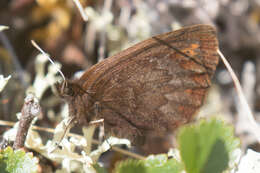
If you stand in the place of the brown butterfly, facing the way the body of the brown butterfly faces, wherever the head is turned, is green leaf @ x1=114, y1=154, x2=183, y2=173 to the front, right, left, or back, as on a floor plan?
left

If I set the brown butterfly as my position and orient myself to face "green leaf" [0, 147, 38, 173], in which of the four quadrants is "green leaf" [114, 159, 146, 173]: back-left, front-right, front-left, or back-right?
front-left

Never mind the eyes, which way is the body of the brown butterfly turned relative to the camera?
to the viewer's left

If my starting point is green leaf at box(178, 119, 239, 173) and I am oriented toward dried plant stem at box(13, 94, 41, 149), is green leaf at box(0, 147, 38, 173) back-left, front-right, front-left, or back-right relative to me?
front-left

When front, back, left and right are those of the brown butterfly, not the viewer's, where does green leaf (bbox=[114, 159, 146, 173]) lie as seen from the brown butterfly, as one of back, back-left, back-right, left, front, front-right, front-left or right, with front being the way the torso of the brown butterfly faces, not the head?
left

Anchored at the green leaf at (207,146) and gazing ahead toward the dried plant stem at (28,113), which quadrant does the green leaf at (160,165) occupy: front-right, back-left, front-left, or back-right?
front-left

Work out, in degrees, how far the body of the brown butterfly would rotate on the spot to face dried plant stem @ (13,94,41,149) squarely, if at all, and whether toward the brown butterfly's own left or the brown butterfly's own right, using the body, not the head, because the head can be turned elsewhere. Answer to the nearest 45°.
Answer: approximately 45° to the brown butterfly's own left

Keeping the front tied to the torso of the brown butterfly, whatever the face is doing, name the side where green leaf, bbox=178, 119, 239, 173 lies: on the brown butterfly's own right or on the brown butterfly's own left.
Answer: on the brown butterfly's own left

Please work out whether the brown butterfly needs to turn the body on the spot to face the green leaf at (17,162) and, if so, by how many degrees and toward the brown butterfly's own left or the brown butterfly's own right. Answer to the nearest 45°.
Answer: approximately 45° to the brown butterfly's own left
